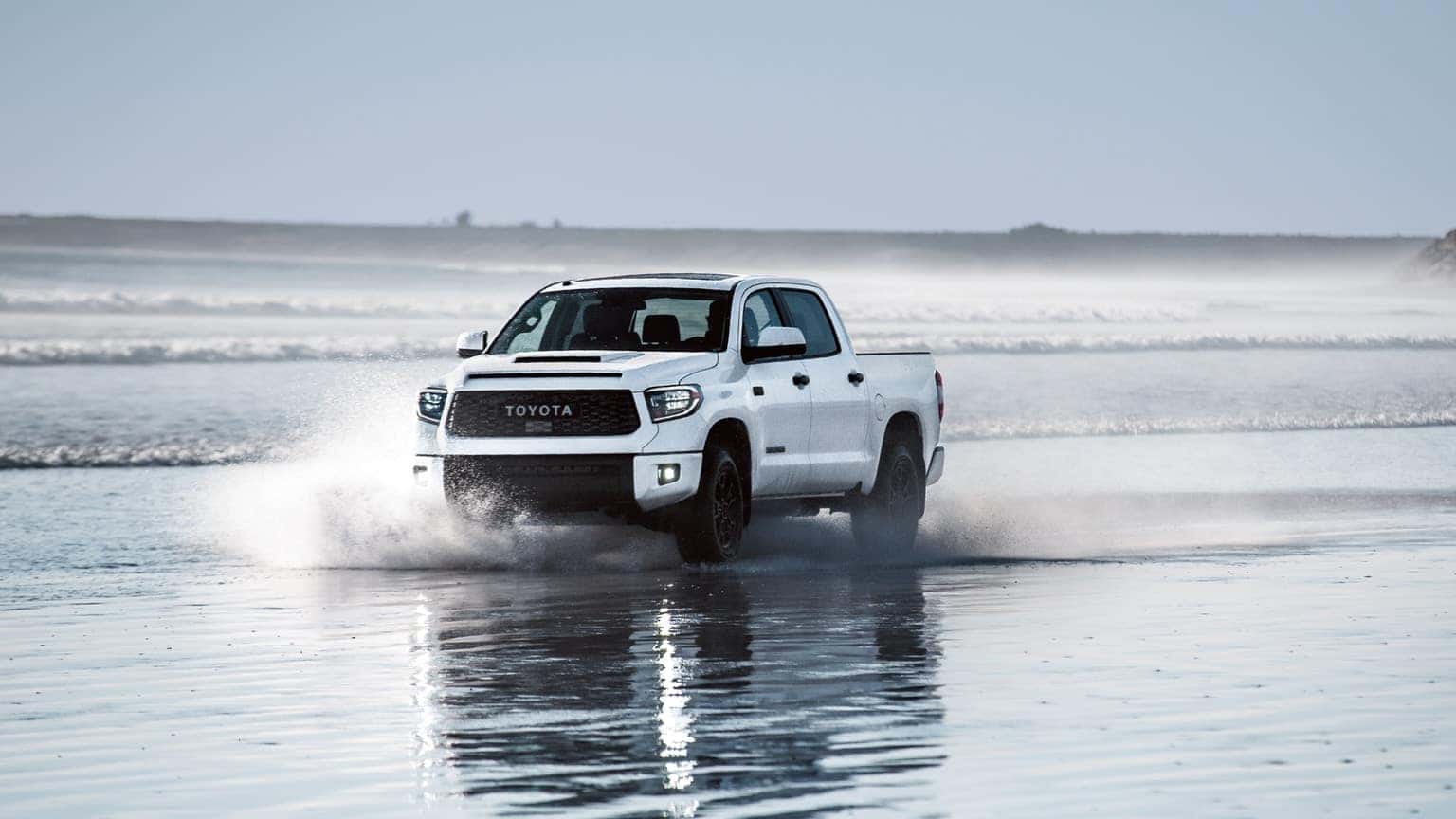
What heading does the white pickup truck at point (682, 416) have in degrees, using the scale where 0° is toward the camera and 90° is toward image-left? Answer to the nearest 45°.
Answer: approximately 45°
